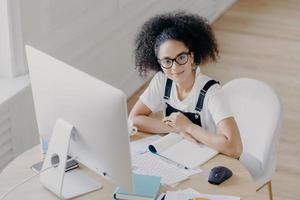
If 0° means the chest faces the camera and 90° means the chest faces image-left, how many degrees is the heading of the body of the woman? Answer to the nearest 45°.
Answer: approximately 45°

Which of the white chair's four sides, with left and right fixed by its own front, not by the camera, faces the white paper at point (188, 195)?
front

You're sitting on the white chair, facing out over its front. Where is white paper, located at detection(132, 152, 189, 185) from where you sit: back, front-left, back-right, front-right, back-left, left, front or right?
front

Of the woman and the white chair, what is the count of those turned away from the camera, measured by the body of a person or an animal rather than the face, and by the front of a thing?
0

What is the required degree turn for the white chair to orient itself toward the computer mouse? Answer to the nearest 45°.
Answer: approximately 45° to its left

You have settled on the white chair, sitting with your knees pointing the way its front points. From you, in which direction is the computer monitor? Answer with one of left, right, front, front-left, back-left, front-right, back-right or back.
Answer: front

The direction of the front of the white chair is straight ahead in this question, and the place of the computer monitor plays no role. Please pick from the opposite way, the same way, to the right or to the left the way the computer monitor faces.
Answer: the opposite way

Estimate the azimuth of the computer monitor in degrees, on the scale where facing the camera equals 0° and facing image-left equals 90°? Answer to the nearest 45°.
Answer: approximately 225°

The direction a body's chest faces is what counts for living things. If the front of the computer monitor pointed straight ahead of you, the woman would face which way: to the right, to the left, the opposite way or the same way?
the opposite way
